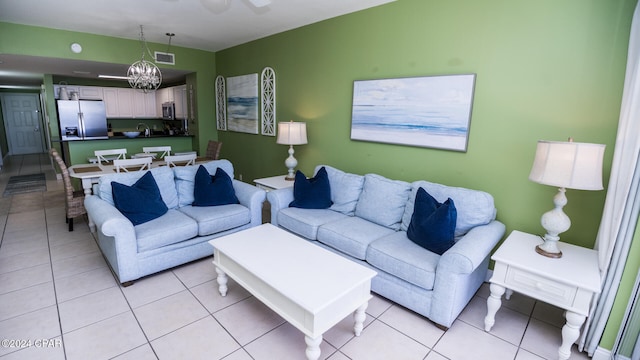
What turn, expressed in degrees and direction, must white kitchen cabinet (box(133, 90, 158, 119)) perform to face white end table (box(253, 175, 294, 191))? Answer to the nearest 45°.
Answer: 0° — it already faces it

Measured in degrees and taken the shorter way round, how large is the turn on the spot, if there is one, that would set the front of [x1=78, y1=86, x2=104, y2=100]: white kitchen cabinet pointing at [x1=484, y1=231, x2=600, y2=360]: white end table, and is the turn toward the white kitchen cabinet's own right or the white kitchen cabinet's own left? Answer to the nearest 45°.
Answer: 0° — it already faces it

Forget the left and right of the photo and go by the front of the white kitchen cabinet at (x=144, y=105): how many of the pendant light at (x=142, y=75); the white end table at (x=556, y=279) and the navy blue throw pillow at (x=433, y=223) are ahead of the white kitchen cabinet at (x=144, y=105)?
3

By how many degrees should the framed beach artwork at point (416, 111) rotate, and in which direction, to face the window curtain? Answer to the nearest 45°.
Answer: approximately 90° to its left

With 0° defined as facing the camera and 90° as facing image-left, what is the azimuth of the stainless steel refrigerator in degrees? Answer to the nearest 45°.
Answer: approximately 0°

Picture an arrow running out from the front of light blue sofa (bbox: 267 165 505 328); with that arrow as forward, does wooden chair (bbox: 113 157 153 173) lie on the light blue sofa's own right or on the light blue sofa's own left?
on the light blue sofa's own right

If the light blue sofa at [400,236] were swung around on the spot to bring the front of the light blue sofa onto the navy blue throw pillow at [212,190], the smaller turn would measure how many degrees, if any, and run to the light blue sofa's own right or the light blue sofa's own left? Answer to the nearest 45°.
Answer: approximately 45° to the light blue sofa's own right

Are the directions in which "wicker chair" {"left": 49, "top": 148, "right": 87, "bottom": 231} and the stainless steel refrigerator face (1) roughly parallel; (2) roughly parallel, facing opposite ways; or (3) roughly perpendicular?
roughly perpendicular

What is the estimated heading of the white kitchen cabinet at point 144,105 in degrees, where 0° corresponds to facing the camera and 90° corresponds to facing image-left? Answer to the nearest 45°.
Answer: approximately 0°

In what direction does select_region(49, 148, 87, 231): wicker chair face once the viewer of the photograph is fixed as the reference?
facing to the right of the viewer

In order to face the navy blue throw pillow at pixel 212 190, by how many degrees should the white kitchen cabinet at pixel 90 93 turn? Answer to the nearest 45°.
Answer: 0° — it already faces it
